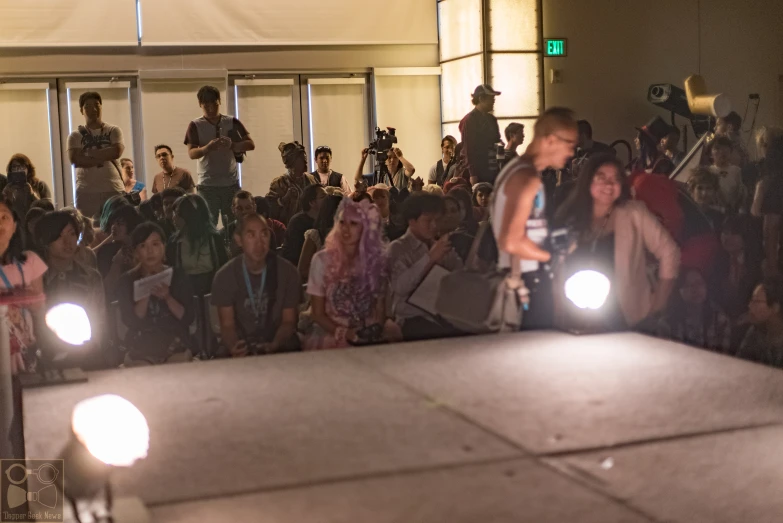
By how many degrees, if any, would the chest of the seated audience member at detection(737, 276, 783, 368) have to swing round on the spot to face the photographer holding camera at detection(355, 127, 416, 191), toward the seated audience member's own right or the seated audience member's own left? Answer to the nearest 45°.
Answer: approximately 90° to the seated audience member's own right

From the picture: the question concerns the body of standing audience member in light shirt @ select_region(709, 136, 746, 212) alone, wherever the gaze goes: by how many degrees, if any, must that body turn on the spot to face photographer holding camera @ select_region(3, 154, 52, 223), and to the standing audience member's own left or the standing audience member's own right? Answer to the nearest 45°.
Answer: approximately 45° to the standing audience member's own right

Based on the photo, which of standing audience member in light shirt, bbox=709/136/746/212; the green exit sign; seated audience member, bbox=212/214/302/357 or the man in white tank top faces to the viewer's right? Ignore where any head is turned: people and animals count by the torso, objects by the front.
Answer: the man in white tank top

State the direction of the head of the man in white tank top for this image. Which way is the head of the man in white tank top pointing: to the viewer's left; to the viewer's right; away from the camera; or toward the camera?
to the viewer's right

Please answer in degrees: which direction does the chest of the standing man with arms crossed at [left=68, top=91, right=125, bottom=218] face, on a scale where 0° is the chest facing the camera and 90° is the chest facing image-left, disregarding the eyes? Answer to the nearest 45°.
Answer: approximately 0°

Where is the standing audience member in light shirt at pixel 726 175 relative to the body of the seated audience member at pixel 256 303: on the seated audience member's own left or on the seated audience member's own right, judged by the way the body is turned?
on the seated audience member's own left

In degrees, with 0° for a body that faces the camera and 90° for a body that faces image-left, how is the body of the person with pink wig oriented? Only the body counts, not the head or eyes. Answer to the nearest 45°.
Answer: approximately 0°
